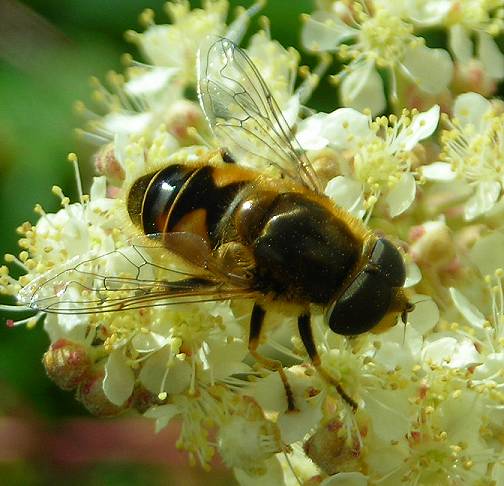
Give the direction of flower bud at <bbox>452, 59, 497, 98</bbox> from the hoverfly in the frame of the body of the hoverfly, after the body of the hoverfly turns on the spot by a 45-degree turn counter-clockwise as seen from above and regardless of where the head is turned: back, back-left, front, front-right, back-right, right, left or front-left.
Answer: front-left

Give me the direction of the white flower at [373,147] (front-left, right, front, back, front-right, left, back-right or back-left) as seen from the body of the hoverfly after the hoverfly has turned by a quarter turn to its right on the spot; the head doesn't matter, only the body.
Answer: back

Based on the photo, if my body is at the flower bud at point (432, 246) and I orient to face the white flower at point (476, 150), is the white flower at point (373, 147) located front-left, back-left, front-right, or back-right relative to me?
front-left

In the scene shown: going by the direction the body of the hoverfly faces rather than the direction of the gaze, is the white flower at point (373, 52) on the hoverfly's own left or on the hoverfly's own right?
on the hoverfly's own left

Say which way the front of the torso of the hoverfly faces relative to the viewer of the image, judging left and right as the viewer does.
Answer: facing the viewer and to the right of the viewer

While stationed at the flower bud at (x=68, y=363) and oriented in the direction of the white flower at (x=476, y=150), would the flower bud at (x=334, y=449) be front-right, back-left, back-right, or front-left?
front-right

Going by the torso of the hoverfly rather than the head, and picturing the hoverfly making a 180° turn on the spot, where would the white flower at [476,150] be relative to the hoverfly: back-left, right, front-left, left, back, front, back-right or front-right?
right
